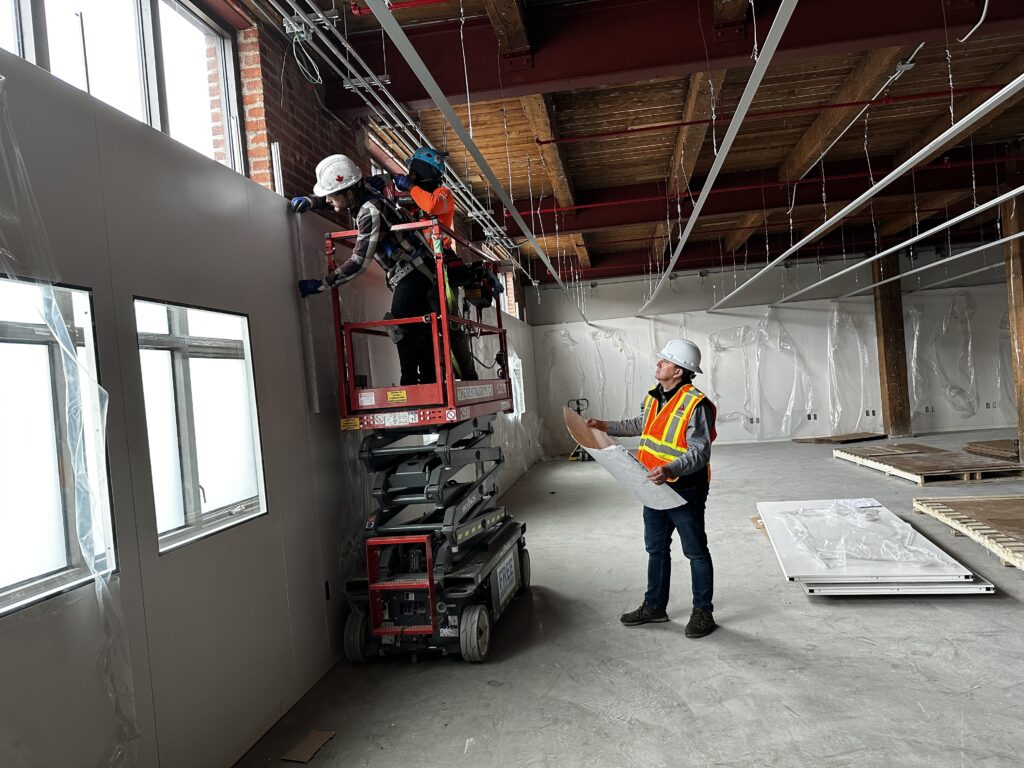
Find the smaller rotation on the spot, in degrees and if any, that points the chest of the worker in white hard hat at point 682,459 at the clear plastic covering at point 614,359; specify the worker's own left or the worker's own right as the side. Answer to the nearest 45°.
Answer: approximately 135° to the worker's own right

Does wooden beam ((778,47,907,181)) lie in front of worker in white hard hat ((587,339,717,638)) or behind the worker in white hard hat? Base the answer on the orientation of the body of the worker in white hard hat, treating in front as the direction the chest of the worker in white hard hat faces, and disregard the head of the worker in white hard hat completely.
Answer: behind

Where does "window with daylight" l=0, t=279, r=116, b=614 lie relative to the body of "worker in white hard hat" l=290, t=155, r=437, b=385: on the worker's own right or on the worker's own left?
on the worker's own left

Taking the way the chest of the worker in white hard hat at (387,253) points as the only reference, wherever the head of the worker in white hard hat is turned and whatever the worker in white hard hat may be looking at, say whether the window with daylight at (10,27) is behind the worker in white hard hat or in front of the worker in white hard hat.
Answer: in front

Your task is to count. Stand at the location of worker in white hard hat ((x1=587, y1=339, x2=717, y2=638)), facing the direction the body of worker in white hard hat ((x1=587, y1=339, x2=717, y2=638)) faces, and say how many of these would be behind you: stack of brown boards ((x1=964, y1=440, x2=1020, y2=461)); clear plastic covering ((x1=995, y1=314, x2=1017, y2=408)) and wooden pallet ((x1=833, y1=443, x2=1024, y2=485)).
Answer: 3

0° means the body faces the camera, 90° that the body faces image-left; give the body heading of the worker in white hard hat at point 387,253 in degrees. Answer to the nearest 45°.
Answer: approximately 90°

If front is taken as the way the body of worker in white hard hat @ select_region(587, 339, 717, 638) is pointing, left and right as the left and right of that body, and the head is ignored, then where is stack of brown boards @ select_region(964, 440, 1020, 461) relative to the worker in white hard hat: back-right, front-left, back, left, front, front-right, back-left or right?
back

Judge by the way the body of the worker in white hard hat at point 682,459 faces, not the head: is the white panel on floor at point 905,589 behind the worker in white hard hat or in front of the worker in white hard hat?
behind

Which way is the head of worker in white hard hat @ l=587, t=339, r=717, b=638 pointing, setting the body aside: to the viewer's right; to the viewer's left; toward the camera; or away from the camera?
to the viewer's left

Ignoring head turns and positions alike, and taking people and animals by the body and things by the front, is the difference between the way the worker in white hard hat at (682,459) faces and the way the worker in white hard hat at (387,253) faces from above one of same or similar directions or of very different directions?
same or similar directions

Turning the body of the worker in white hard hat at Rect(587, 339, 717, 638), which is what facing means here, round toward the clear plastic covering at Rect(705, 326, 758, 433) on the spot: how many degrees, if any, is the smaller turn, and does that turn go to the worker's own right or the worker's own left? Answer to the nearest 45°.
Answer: approximately 135° to the worker's own right

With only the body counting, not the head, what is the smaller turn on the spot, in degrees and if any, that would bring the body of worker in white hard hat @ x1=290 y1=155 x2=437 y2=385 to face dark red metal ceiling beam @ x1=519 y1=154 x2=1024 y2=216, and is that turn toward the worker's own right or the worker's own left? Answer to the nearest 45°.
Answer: approximately 135° to the worker's own right

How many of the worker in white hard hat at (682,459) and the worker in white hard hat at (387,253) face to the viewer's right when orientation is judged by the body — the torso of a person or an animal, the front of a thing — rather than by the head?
0

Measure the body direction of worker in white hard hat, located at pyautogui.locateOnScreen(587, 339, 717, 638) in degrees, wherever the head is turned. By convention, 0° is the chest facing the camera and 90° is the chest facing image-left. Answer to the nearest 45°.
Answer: approximately 45°

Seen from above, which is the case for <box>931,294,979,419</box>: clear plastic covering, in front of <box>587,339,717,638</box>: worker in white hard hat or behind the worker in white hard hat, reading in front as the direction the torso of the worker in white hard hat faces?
behind

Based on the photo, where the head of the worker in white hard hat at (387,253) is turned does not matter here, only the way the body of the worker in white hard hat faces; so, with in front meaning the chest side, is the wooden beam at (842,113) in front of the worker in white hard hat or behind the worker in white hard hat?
behind
